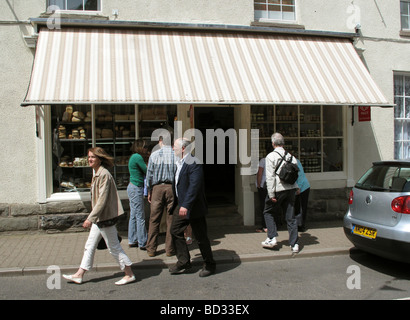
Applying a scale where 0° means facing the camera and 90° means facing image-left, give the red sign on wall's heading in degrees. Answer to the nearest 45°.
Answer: approximately 0°

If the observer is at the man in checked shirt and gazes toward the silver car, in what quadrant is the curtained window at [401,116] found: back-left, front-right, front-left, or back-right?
front-left

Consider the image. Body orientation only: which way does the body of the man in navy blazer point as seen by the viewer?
to the viewer's left

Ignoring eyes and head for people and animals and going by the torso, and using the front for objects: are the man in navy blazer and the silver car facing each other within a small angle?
no

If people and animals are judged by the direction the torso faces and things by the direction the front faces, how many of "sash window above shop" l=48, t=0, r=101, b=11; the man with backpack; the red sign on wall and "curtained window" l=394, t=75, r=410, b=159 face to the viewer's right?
0

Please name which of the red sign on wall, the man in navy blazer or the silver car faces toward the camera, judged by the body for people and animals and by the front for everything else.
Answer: the red sign on wall

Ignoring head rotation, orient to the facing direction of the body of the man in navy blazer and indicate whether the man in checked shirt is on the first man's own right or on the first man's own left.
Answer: on the first man's own right

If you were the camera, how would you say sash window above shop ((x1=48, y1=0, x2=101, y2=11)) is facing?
facing the viewer

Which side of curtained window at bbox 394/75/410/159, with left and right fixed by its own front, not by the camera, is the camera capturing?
front

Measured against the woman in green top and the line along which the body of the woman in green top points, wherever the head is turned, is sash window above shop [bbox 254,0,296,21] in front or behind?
in front

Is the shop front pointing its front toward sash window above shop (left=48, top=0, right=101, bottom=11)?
no

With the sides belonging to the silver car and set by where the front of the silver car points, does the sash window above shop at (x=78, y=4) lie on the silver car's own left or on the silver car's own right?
on the silver car's own left

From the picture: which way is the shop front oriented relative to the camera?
toward the camera

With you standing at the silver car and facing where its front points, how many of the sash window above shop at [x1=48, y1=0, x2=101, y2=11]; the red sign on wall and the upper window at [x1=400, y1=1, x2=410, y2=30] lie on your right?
0

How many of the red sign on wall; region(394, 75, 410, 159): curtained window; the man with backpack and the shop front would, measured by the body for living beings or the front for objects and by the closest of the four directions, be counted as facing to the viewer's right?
0
